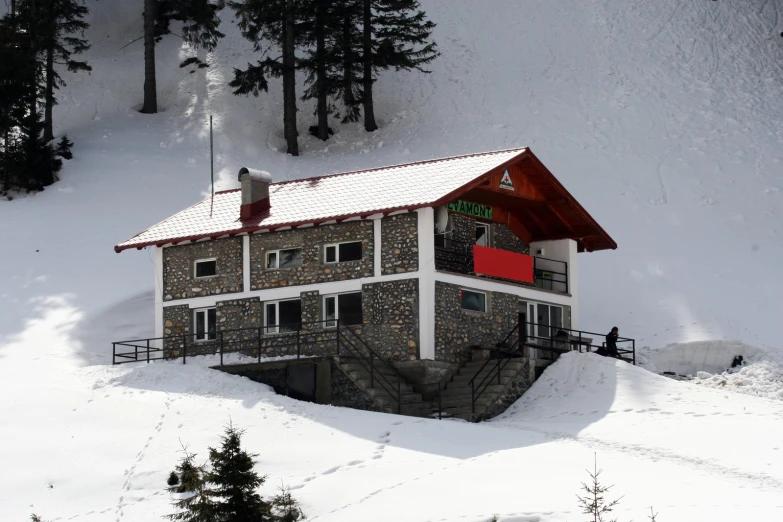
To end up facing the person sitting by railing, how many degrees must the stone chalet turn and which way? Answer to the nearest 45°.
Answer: approximately 45° to its left

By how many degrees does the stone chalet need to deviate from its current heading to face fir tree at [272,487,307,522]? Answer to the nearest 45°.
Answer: approximately 45° to its right

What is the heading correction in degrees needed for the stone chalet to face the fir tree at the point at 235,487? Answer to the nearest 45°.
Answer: approximately 45° to its right

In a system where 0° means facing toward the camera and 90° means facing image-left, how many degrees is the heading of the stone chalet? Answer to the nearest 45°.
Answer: approximately 315°

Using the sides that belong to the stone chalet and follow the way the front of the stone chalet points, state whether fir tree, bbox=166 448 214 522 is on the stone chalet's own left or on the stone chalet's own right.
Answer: on the stone chalet's own right
